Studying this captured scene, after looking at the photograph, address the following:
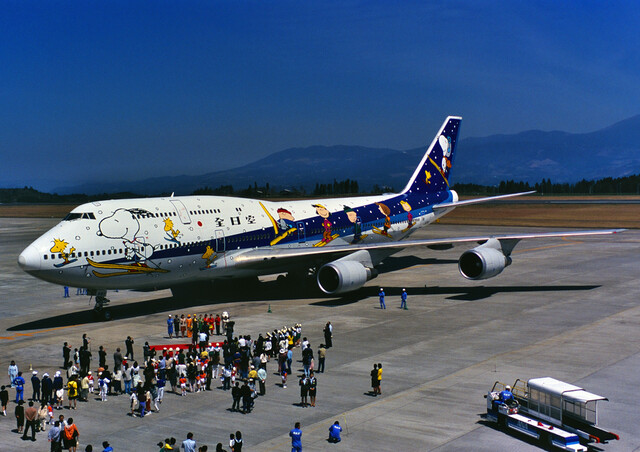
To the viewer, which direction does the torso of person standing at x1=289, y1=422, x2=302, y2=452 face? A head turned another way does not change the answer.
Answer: away from the camera

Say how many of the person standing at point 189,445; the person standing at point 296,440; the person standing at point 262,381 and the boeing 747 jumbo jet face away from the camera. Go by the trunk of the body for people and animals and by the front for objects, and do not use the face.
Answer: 3

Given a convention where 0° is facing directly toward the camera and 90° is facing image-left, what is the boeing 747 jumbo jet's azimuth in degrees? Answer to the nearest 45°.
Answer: approximately 45°

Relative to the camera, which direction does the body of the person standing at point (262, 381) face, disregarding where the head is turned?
away from the camera

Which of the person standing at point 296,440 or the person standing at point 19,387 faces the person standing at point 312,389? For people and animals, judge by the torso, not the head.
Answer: the person standing at point 296,440

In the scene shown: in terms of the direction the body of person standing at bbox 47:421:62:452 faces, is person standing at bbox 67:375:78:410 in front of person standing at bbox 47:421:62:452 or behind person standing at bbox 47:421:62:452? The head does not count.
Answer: in front

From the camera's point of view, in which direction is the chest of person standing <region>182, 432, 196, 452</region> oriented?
away from the camera

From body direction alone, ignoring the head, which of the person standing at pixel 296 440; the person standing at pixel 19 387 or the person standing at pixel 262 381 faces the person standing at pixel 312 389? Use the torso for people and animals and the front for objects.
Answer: the person standing at pixel 296 440

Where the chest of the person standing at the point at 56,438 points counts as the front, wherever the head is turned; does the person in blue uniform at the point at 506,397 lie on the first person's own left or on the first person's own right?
on the first person's own right

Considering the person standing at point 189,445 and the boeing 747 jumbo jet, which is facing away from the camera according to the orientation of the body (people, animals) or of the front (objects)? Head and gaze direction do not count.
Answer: the person standing

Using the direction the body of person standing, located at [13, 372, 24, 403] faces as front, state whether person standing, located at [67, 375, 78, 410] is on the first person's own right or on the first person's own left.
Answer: on the first person's own right

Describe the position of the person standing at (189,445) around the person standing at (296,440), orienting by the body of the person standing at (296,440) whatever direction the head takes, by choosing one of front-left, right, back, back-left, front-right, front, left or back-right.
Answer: left

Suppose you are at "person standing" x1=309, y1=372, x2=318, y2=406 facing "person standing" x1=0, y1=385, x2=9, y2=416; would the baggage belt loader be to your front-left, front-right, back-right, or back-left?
back-left

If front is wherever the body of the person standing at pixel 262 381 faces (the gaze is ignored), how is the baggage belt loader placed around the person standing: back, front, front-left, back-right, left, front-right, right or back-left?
back-right

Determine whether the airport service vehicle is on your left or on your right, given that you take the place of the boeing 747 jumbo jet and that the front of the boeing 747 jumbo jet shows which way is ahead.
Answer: on your left
